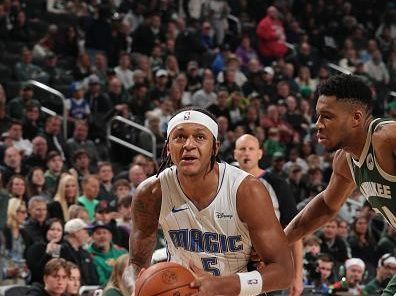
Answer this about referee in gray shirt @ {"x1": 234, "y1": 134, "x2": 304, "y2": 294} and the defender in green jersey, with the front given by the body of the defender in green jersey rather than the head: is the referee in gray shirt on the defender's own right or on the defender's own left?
on the defender's own right

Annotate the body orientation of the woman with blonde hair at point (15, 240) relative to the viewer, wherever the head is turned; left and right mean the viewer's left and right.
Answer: facing the viewer and to the right of the viewer

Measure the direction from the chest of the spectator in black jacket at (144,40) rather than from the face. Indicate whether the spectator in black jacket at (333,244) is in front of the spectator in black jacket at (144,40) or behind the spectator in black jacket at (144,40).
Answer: in front

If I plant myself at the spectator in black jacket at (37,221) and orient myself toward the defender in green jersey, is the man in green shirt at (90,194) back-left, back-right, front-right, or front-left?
back-left

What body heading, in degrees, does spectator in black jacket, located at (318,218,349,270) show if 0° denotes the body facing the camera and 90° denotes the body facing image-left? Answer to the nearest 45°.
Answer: approximately 45°

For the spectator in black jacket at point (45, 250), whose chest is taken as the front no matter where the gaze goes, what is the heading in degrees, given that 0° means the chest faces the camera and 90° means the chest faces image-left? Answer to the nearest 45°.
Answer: approximately 315°

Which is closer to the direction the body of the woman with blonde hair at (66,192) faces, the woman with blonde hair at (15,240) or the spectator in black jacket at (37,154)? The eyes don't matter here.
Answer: the woman with blonde hair
